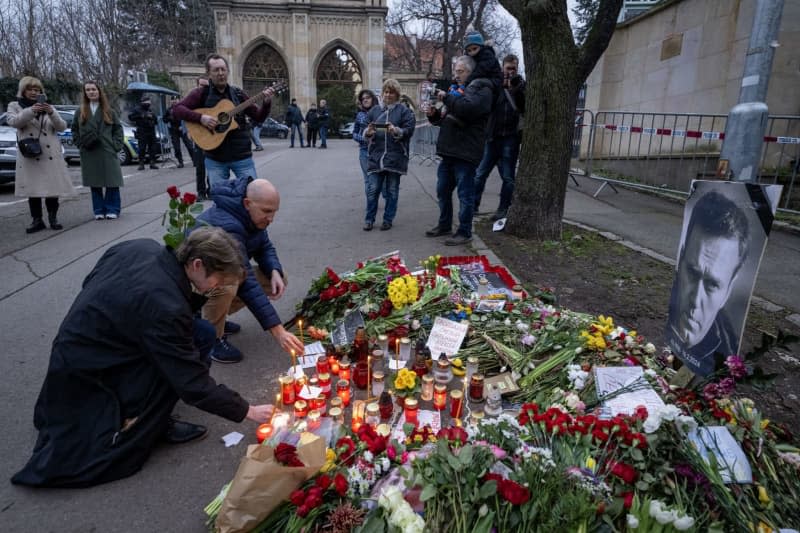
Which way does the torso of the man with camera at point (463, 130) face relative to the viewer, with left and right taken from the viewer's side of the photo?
facing the viewer and to the left of the viewer

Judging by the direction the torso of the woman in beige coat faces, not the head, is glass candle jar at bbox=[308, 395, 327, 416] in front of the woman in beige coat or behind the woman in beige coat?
in front

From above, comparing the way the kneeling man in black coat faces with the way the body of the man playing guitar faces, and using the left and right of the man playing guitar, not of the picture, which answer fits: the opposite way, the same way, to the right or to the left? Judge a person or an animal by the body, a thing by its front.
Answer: to the left

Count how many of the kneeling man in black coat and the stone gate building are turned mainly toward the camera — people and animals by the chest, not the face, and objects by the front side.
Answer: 1

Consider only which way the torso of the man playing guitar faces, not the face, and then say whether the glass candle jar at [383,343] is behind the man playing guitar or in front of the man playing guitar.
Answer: in front

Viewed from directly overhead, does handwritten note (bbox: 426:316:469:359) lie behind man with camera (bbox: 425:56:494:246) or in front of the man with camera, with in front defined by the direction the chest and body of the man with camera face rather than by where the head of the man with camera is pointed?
in front

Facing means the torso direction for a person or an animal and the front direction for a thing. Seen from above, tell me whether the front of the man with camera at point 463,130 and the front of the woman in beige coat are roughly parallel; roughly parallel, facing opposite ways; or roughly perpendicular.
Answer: roughly perpendicular

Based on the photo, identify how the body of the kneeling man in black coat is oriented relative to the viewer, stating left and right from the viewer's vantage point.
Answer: facing to the right of the viewer

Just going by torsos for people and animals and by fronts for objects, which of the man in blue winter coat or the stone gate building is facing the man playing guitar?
the stone gate building

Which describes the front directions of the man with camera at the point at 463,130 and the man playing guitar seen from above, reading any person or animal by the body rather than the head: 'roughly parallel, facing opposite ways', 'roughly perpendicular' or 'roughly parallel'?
roughly perpendicular

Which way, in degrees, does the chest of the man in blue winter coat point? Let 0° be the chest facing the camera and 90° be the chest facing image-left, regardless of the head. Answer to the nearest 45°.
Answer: approximately 315°

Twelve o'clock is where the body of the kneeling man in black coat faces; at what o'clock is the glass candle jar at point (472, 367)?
The glass candle jar is roughly at 12 o'clock from the kneeling man in black coat.

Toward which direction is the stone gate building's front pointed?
toward the camera
